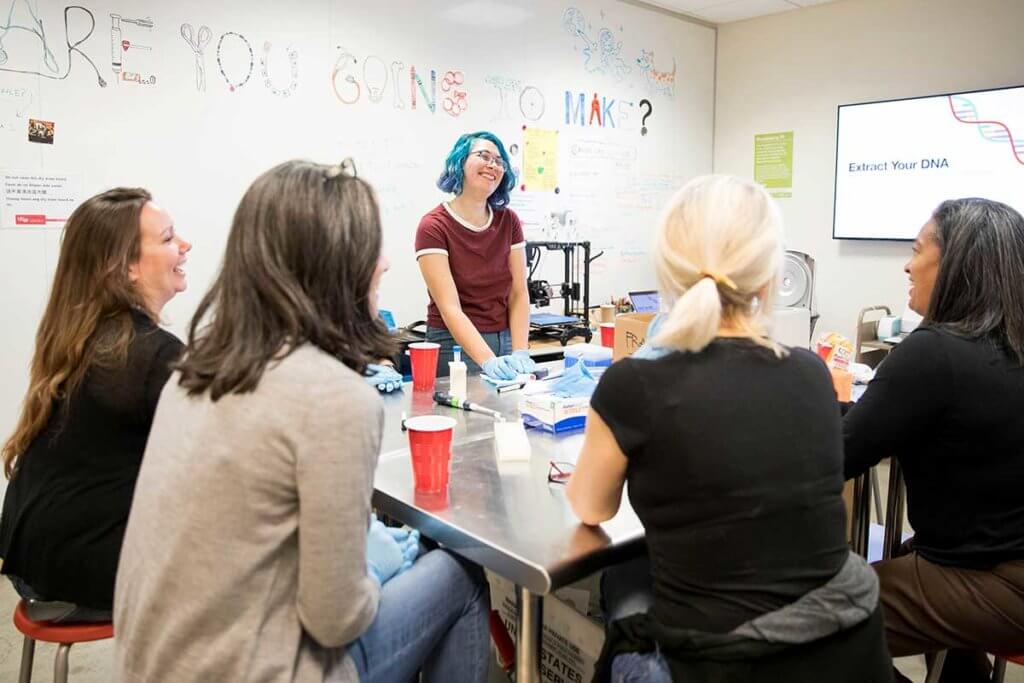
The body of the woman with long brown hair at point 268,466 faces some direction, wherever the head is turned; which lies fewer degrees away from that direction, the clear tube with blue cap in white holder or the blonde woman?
the clear tube with blue cap in white holder

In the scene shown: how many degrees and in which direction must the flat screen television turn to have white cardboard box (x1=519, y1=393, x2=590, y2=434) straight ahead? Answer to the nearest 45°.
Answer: approximately 45° to its left

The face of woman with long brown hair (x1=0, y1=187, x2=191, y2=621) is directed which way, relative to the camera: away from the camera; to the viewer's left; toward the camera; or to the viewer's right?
to the viewer's right

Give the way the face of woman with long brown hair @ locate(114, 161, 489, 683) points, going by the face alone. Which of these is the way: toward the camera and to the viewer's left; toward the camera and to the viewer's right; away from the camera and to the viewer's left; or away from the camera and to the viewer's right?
away from the camera and to the viewer's right

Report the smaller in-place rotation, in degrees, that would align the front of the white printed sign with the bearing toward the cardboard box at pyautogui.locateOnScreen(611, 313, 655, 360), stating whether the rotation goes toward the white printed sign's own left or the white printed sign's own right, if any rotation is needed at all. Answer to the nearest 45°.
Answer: approximately 45° to the white printed sign's own left

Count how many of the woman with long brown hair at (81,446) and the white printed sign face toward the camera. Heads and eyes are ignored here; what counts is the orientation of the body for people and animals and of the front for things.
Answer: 1

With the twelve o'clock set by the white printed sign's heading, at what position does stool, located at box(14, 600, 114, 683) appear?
The stool is roughly at 12 o'clock from the white printed sign.

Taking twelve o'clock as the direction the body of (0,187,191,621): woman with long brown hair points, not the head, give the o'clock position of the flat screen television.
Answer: The flat screen television is roughly at 1 o'clock from the woman with long brown hair.

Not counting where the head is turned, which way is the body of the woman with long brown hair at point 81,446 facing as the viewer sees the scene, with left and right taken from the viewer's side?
facing away from the viewer and to the right of the viewer
